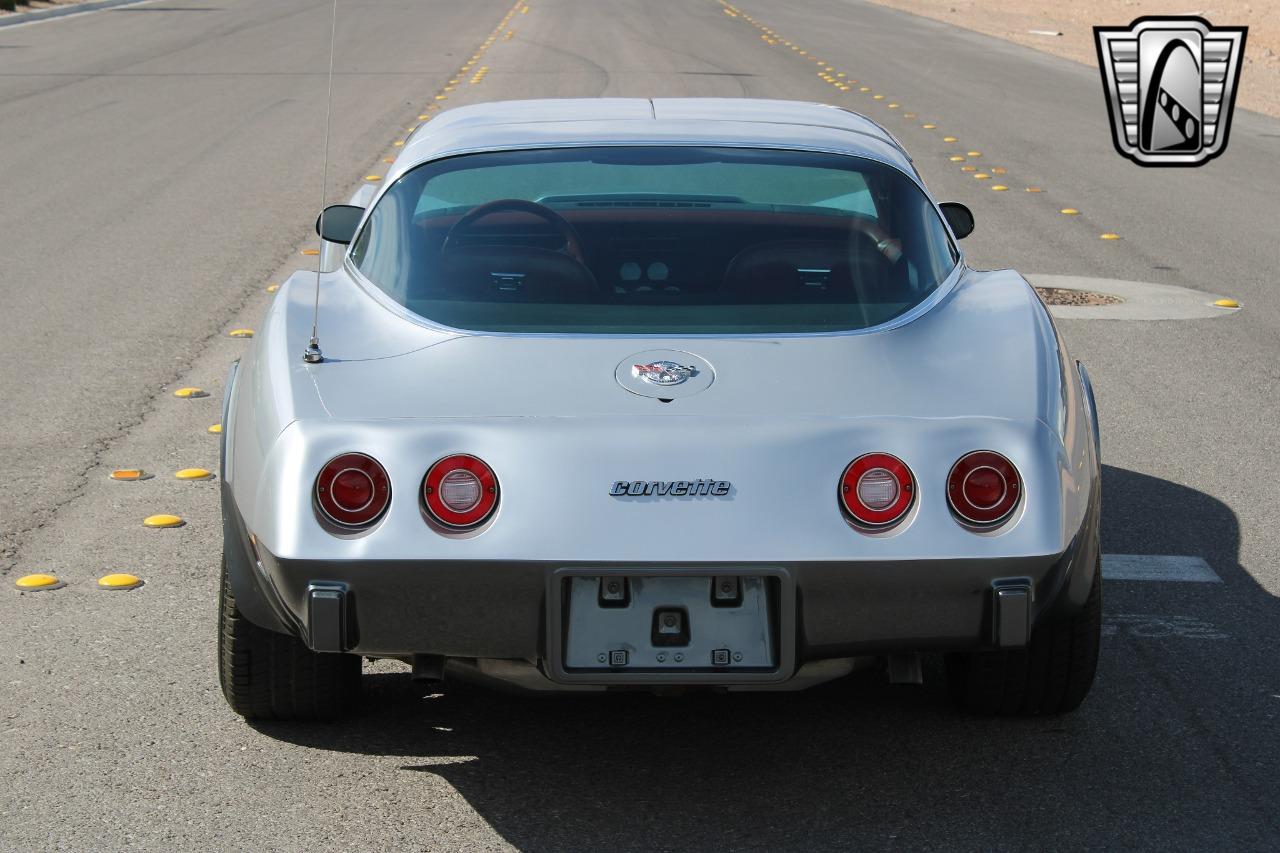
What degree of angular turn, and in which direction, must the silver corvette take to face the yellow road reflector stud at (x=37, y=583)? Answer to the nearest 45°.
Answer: approximately 45° to its left

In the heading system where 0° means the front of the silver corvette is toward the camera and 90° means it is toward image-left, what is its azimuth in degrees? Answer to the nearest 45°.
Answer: approximately 180°
